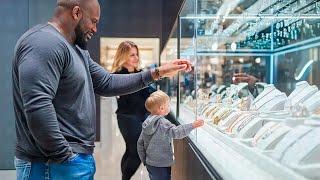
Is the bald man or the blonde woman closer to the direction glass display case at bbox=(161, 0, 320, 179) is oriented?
the bald man

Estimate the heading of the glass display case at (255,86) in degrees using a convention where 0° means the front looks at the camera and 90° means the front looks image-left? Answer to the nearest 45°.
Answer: approximately 45°

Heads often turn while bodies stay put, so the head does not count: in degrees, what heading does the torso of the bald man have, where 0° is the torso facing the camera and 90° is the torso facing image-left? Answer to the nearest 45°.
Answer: approximately 270°

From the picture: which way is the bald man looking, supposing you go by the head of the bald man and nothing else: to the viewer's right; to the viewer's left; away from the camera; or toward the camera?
to the viewer's right

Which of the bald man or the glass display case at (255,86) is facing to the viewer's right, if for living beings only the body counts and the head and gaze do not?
the bald man

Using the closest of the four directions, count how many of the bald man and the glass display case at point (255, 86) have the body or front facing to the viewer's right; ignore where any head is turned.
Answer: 1

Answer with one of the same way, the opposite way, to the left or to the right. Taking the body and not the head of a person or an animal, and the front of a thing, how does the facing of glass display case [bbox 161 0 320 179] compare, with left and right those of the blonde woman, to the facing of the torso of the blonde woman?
to the right
